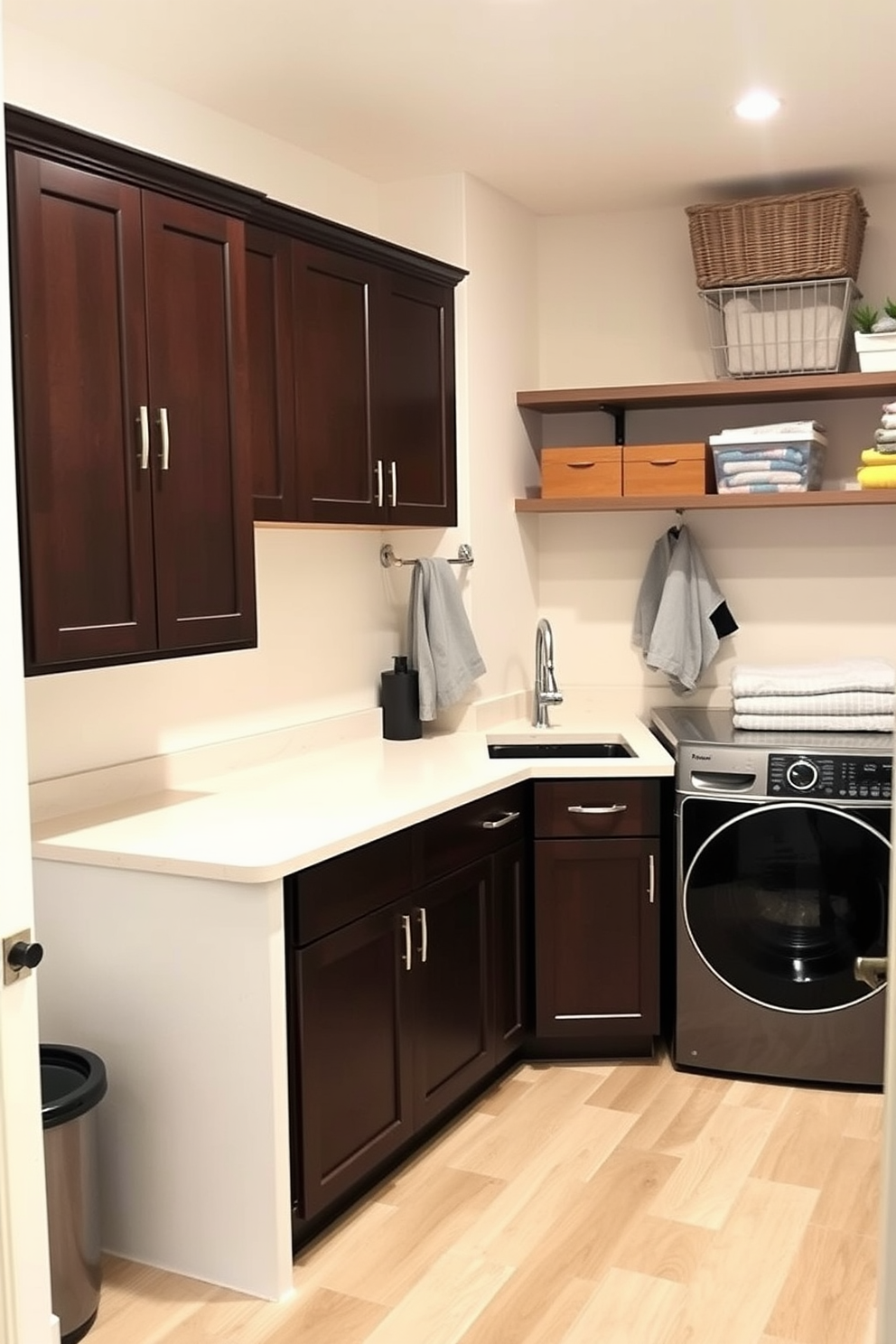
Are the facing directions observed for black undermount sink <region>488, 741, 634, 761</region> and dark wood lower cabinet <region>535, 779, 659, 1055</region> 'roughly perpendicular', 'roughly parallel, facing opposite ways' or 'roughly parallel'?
roughly parallel

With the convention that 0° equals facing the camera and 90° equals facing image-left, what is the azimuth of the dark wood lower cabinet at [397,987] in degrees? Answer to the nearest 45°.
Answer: approximately 315°

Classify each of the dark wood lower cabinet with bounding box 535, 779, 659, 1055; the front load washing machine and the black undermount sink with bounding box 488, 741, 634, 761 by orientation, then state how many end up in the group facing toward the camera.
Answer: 3

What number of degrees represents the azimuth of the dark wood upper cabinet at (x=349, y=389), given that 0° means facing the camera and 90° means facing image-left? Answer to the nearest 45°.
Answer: approximately 315°

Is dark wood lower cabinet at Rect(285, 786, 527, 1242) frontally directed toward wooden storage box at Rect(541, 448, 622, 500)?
no

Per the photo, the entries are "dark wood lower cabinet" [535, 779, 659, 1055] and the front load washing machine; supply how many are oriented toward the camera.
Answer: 2

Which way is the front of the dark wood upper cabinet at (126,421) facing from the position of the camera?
facing the viewer and to the right of the viewer

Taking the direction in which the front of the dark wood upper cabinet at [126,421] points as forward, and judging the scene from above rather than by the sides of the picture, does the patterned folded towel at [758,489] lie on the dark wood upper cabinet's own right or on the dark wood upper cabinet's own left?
on the dark wood upper cabinet's own left

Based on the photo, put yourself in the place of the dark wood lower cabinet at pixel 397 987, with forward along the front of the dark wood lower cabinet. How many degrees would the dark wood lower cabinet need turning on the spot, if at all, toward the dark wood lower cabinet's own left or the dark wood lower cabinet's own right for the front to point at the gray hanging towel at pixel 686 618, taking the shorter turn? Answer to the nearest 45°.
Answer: approximately 90° to the dark wood lower cabinet's own left

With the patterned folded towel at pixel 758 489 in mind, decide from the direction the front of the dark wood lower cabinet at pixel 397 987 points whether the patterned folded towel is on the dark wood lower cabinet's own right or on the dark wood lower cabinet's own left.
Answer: on the dark wood lower cabinet's own left

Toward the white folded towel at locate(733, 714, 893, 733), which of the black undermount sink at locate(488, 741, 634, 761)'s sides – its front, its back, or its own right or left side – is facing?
left

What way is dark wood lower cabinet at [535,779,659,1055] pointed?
toward the camera

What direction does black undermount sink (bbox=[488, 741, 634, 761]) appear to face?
toward the camera
